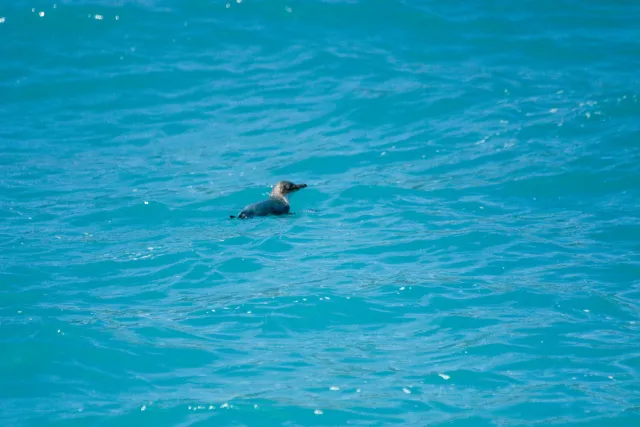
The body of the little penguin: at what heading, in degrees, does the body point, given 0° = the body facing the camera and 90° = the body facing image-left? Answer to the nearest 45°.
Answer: approximately 270°
